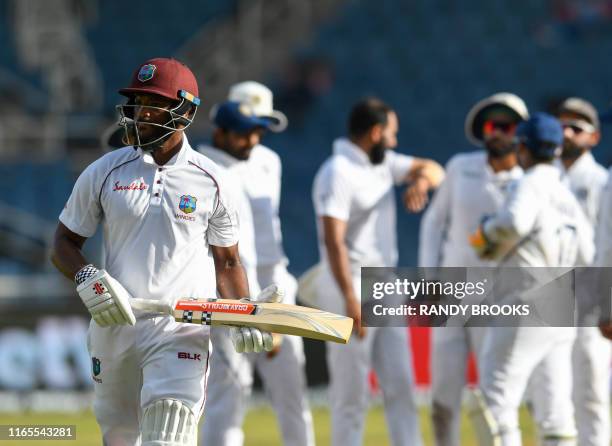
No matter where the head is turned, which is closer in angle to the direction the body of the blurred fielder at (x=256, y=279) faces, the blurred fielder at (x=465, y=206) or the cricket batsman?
the cricket batsman

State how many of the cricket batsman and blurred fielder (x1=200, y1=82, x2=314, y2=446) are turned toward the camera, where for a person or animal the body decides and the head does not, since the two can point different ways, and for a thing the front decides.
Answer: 2

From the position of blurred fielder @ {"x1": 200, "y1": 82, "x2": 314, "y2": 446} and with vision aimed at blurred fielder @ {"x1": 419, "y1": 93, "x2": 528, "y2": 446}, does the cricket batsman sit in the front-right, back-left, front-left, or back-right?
back-right

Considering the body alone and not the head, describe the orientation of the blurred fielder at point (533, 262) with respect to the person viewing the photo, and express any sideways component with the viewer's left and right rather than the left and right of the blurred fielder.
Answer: facing away from the viewer and to the left of the viewer

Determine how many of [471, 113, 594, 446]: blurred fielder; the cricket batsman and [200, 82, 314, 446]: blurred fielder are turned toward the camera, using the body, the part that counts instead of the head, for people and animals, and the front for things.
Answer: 2

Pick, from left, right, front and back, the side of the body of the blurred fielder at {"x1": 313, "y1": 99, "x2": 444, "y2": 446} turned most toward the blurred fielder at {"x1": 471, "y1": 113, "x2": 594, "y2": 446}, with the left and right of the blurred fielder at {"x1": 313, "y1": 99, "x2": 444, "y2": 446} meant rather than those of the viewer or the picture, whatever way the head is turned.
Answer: front

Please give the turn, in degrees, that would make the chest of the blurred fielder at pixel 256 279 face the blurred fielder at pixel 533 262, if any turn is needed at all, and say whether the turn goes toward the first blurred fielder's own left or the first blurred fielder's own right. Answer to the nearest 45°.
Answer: approximately 90° to the first blurred fielder's own left

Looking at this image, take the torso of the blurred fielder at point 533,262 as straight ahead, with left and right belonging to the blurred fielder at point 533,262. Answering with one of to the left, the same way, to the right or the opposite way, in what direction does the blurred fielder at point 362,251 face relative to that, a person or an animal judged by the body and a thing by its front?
the opposite way

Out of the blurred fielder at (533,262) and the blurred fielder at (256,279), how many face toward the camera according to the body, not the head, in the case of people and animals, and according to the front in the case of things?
1

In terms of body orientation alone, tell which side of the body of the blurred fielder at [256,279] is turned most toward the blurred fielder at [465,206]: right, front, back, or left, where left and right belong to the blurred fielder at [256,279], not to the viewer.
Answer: left
